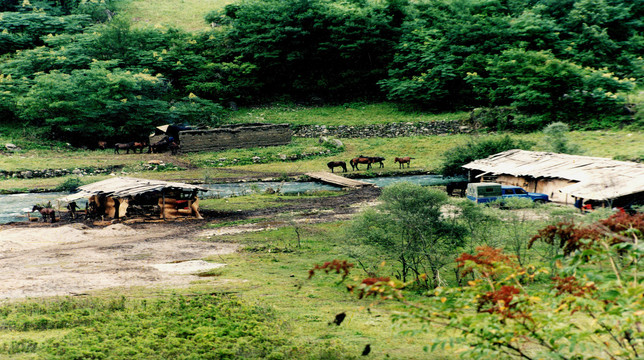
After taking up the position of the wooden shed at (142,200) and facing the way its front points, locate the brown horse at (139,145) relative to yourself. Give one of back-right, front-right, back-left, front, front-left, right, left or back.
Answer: back

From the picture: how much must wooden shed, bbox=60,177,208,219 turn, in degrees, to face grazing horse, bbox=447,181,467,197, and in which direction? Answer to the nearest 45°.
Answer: approximately 90° to its left

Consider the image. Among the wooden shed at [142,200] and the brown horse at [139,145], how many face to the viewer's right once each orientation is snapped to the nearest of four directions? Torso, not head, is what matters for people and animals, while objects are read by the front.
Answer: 1

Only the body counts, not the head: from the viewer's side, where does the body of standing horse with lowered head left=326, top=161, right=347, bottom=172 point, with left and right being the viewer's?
facing to the left of the viewer

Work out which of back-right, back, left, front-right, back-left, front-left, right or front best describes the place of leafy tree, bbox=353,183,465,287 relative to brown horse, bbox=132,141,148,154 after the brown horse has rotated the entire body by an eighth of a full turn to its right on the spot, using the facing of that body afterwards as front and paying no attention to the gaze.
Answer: front-right

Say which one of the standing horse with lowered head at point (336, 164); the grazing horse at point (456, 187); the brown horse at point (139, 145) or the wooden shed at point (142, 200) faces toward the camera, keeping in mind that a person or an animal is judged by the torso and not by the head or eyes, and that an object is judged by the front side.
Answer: the wooden shed

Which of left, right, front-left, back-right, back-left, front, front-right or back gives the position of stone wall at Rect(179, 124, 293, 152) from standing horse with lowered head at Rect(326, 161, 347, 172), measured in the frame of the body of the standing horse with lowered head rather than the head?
front-right

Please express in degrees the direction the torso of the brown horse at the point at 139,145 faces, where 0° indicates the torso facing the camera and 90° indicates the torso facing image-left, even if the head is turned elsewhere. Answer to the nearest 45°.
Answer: approximately 270°

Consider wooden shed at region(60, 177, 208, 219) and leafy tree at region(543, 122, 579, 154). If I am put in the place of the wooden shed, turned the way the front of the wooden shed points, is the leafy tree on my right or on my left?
on my left

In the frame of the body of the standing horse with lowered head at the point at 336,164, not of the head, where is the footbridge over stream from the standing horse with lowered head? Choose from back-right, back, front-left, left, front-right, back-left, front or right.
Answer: left
